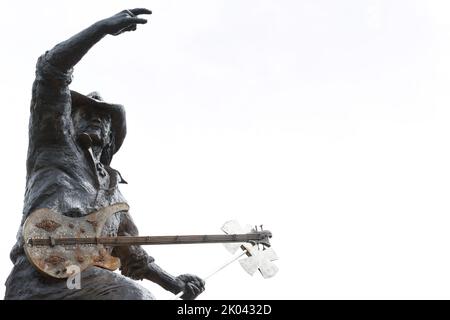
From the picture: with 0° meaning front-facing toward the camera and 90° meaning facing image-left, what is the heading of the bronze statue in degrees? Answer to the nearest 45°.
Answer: approximately 315°
